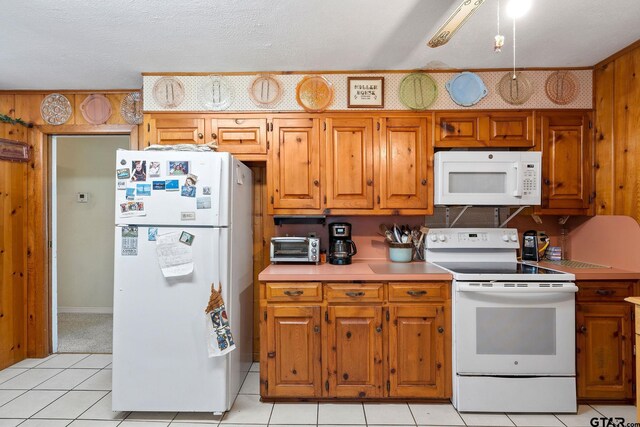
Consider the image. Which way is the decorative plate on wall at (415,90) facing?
toward the camera

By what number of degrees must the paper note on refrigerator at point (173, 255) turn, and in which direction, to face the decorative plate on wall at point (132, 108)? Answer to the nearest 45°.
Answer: approximately 180°

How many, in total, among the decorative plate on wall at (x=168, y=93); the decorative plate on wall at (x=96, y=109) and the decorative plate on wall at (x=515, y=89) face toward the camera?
3

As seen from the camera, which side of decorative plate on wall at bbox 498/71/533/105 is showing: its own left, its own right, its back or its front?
front

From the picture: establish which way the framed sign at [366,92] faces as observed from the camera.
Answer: facing the viewer

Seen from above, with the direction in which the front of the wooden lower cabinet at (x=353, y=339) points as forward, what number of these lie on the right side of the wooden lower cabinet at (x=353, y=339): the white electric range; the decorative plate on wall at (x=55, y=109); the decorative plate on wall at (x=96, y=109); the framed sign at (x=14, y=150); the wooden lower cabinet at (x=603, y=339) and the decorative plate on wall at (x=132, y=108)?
4

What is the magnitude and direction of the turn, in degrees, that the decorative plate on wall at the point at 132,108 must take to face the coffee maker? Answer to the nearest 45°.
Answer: approximately 45° to its left

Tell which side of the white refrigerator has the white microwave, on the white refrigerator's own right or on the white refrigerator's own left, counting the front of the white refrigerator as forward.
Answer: on the white refrigerator's own left

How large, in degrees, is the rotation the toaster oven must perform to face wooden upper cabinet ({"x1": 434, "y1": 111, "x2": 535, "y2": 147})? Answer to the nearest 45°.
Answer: approximately 90° to its left

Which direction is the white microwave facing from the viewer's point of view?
toward the camera

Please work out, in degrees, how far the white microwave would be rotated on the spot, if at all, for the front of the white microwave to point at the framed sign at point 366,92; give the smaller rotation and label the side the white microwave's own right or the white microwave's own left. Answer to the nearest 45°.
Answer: approximately 90° to the white microwave's own right

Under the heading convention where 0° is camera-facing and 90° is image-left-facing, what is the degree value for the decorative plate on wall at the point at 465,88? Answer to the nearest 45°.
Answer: approximately 0°

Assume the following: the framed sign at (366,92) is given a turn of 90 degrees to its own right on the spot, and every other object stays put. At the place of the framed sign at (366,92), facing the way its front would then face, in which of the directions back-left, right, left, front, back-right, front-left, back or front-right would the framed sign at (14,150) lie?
front

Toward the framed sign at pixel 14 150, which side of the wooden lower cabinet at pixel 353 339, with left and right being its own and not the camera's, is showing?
right
